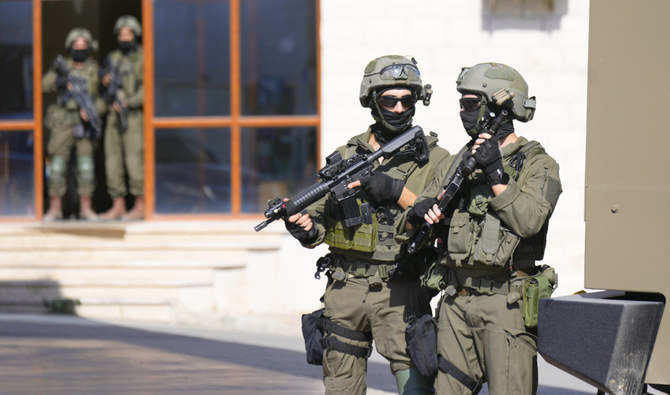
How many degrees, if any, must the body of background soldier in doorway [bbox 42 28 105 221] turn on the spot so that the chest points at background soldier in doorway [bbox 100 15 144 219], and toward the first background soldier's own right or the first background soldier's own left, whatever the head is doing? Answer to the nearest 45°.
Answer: approximately 90° to the first background soldier's own left

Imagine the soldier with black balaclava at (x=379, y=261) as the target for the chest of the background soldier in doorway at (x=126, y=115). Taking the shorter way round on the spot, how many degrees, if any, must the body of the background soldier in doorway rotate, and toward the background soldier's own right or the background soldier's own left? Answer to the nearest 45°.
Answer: approximately 45° to the background soldier's own left

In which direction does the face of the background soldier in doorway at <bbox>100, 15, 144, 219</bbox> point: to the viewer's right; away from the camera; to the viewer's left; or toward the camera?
toward the camera

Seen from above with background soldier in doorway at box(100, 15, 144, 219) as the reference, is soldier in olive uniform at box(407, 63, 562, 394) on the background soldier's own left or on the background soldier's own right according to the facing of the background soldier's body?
on the background soldier's own left

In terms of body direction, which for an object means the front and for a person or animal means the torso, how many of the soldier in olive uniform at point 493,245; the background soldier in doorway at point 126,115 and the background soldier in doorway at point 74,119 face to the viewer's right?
0

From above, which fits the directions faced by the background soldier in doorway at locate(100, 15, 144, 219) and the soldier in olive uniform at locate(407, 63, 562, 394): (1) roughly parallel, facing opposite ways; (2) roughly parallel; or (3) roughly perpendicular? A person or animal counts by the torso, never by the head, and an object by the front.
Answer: roughly parallel

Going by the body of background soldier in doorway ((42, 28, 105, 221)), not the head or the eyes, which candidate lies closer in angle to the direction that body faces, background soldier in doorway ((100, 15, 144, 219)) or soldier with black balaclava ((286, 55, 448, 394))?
the soldier with black balaclava

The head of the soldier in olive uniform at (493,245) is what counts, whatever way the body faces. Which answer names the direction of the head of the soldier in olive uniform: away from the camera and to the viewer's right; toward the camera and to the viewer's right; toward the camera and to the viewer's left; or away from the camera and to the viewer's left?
toward the camera and to the viewer's left

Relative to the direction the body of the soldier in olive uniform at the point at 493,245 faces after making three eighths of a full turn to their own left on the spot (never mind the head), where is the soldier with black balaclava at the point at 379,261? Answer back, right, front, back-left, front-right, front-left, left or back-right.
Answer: back-left

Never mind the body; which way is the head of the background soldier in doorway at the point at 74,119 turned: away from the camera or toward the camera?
toward the camera

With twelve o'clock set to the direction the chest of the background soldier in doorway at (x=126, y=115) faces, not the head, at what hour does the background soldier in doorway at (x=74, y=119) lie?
the background soldier in doorway at (x=74, y=119) is roughly at 2 o'clock from the background soldier in doorway at (x=126, y=115).

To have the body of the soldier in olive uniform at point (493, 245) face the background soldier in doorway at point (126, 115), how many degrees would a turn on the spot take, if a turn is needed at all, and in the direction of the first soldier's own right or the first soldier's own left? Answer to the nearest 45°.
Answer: approximately 90° to the first soldier's own right

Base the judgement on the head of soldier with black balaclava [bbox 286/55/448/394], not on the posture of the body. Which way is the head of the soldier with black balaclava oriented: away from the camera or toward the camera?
toward the camera

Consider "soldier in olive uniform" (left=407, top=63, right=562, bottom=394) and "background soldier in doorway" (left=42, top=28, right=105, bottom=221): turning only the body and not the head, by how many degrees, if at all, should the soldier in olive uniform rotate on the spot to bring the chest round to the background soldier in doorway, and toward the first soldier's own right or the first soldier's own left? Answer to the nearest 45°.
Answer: approximately 90° to the first soldier's own right

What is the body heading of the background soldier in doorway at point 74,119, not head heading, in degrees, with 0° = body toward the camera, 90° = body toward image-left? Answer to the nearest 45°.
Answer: approximately 0°
